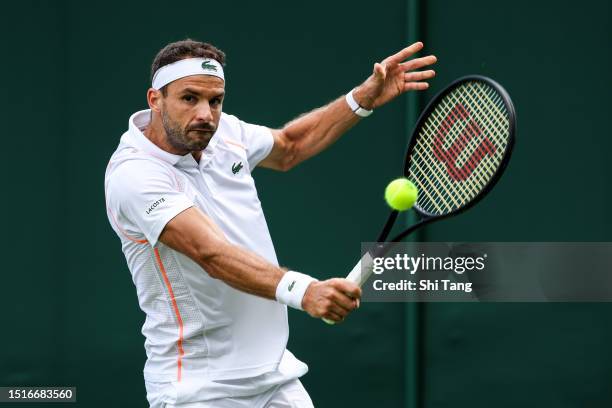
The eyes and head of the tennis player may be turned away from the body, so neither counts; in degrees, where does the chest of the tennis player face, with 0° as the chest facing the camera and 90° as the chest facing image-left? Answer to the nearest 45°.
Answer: approximately 315°

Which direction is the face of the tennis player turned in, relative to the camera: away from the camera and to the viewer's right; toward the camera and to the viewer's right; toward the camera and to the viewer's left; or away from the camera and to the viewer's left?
toward the camera and to the viewer's right

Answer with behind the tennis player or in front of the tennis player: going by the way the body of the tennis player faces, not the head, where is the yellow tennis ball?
in front
